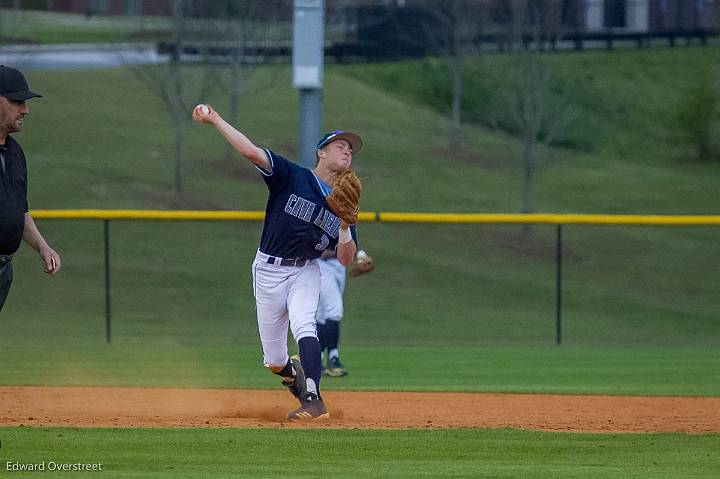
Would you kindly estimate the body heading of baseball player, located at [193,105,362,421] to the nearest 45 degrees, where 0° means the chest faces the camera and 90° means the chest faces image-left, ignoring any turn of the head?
approximately 315°

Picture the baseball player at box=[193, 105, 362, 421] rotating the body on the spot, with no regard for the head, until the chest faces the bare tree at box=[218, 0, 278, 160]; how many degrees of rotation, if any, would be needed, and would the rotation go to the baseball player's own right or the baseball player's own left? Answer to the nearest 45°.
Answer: approximately 135° to the baseball player's own left

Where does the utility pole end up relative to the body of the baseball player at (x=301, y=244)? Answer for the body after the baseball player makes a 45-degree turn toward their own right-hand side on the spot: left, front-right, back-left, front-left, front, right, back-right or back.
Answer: back

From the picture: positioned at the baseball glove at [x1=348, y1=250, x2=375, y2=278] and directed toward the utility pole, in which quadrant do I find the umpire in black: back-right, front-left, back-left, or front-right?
back-left

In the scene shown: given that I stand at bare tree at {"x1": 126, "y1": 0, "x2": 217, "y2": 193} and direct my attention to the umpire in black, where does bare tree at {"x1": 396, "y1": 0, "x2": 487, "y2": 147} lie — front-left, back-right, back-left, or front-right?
back-left

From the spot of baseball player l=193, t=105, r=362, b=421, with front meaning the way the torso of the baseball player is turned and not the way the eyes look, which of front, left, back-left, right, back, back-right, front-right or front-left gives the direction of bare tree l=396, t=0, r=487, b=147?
back-left

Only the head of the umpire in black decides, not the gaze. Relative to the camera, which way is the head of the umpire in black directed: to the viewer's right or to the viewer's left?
to the viewer's right

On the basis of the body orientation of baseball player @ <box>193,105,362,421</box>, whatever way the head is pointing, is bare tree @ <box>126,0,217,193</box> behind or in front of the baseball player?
behind
